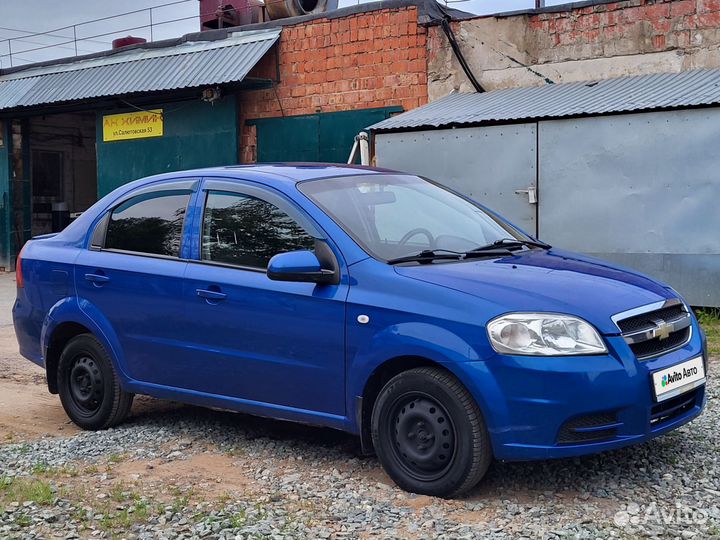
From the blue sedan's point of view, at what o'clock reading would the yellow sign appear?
The yellow sign is roughly at 7 o'clock from the blue sedan.

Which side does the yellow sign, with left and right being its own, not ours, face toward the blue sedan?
front

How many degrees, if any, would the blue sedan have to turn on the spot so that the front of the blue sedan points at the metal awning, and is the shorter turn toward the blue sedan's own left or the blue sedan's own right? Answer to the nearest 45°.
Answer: approximately 135° to the blue sedan's own left

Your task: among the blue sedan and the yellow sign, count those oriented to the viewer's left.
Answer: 0

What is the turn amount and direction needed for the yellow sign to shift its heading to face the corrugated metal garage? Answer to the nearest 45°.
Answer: approximately 45° to its left

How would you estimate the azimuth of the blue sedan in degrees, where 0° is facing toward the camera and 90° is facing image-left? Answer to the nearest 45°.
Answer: approximately 315°

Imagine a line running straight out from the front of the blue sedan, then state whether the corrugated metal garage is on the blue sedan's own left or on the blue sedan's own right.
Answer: on the blue sedan's own left
